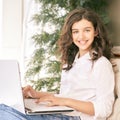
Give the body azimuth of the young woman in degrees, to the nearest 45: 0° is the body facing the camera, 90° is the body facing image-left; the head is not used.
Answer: approximately 45°

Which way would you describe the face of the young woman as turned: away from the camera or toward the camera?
toward the camera

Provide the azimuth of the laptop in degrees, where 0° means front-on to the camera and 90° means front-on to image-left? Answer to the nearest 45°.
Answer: approximately 225°
